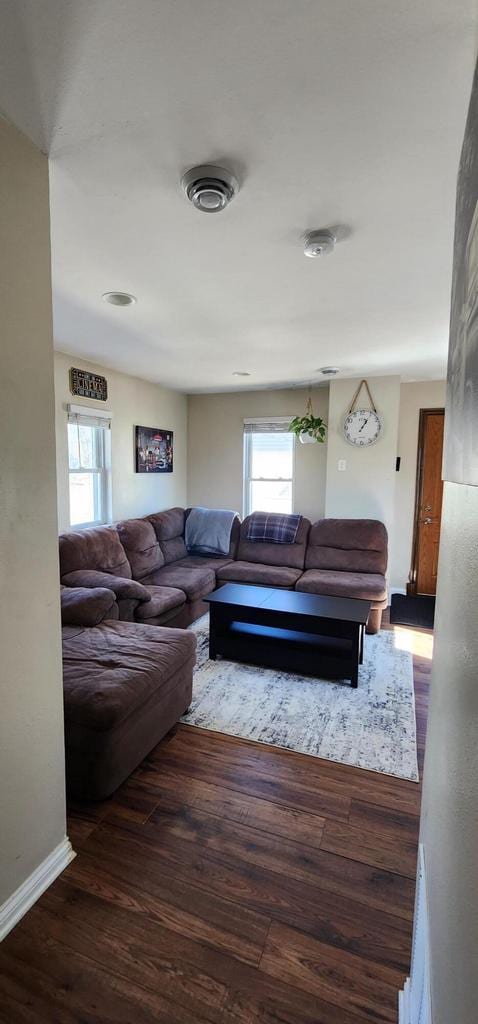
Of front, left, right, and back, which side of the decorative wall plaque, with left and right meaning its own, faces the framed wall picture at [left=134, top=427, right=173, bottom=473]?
left

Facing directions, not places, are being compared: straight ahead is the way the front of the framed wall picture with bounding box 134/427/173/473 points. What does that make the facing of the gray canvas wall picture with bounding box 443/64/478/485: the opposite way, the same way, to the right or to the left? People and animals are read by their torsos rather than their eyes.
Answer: the opposite way

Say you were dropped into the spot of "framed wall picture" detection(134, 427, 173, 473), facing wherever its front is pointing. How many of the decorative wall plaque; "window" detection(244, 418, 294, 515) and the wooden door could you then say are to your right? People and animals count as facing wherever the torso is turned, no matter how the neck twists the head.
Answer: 1

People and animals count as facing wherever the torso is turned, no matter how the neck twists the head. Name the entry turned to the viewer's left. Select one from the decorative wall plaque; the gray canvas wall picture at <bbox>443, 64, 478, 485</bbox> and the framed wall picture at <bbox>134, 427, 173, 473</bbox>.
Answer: the gray canvas wall picture at <bbox>443, 64, 478, 485</bbox>

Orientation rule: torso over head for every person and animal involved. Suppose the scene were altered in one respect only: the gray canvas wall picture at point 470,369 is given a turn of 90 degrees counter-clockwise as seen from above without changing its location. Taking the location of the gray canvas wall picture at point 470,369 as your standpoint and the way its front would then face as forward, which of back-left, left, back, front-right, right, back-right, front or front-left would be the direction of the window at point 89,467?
back-right

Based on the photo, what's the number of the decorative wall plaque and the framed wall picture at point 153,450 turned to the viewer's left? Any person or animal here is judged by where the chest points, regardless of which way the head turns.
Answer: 0

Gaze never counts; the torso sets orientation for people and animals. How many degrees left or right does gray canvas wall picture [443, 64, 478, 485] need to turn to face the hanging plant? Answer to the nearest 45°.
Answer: approximately 90° to its right

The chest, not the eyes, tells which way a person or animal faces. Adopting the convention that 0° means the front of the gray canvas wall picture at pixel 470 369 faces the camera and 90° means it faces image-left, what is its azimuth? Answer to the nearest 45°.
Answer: approximately 90°

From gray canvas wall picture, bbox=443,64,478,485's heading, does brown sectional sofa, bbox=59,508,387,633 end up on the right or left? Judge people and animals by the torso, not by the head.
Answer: on its right

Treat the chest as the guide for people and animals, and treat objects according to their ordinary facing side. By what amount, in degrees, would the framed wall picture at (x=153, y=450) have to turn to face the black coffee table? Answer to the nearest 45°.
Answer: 0° — it already faces it

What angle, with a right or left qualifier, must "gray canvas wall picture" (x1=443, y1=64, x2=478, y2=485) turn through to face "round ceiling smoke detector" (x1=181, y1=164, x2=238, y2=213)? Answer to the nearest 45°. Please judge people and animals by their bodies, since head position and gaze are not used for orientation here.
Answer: approximately 45° to its right

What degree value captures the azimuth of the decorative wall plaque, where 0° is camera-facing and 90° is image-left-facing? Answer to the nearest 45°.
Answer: approximately 315°

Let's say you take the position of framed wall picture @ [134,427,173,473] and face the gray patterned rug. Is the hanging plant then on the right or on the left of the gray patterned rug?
left

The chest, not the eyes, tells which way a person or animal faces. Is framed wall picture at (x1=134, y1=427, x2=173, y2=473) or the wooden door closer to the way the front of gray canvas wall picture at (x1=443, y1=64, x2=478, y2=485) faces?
the framed wall picture

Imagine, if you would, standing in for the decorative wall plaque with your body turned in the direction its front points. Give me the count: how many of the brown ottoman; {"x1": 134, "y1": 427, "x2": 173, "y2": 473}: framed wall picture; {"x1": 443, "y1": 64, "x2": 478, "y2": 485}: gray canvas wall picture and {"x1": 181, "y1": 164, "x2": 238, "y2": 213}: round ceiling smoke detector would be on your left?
1
